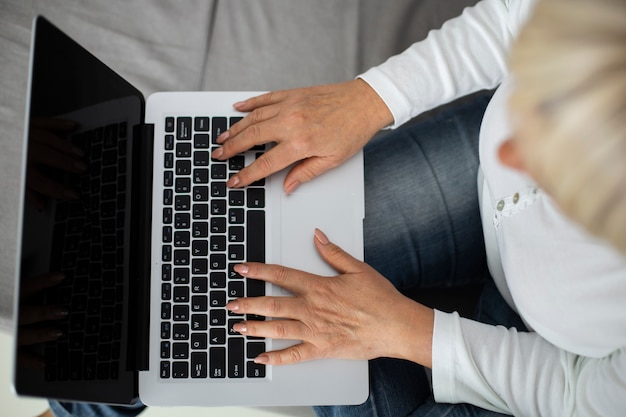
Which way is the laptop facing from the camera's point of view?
to the viewer's right
